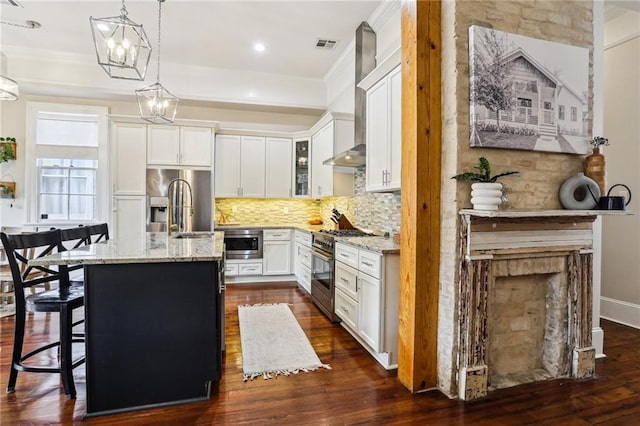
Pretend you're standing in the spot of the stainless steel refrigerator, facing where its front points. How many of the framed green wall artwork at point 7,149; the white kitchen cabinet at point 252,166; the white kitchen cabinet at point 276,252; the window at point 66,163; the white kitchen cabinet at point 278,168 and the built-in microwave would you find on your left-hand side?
4

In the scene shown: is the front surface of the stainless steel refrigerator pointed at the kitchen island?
yes

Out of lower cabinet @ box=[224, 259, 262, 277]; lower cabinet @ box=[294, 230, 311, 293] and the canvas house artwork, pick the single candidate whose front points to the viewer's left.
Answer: lower cabinet @ box=[294, 230, 311, 293]

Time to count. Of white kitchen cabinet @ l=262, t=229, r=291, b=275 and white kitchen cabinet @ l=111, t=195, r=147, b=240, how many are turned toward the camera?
2

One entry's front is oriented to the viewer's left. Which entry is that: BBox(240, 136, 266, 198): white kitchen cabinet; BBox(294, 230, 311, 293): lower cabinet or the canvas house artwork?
the lower cabinet

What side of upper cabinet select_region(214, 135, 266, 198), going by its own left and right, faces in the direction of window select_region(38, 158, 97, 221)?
right

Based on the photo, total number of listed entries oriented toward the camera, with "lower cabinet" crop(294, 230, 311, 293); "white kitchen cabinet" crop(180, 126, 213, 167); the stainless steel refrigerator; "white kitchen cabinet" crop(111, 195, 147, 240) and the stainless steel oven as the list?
3

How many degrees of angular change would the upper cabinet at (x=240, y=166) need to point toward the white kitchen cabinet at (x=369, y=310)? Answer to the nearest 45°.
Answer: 0° — it already faces it

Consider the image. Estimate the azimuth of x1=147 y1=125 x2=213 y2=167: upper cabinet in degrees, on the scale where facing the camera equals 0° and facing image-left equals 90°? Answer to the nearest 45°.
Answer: approximately 0°

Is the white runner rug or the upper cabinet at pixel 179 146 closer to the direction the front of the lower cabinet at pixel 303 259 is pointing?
the upper cabinet
